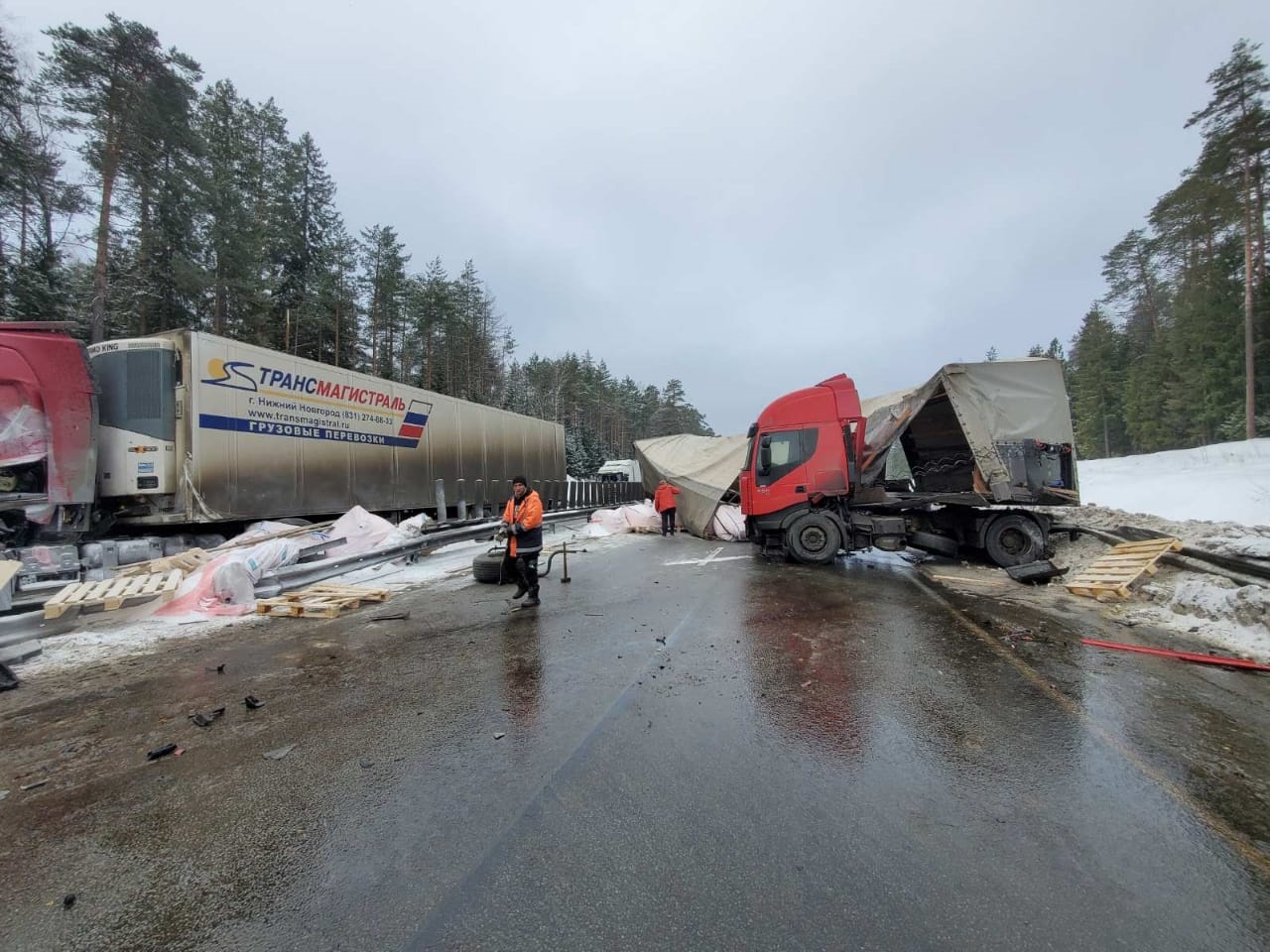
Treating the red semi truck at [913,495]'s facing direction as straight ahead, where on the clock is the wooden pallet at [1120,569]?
The wooden pallet is roughly at 7 o'clock from the red semi truck.

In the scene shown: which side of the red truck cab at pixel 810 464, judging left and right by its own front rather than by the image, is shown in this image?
left

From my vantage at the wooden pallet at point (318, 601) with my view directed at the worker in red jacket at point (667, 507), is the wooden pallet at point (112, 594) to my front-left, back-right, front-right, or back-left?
back-left

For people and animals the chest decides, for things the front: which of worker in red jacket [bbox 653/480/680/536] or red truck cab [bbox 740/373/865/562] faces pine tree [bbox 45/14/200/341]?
the red truck cab

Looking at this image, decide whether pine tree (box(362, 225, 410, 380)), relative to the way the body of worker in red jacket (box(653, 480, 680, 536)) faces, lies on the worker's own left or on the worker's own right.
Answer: on the worker's own left

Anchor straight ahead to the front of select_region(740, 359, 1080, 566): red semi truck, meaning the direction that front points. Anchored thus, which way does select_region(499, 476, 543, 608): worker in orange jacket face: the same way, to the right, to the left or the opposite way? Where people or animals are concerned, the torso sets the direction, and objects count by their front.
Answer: to the left

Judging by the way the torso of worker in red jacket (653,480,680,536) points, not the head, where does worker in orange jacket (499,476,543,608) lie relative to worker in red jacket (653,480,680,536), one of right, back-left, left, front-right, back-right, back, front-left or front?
back

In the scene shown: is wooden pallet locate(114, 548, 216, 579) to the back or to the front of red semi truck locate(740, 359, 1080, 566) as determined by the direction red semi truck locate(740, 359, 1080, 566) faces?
to the front

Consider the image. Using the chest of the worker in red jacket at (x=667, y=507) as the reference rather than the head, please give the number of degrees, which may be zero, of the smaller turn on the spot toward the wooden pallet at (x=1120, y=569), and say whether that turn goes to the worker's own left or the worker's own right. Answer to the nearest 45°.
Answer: approximately 135° to the worker's own right

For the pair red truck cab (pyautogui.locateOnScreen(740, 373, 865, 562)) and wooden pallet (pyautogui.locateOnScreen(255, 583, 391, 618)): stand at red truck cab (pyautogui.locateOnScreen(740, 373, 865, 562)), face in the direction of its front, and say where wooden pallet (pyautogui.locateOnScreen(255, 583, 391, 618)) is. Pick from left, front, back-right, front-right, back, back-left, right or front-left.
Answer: front-left

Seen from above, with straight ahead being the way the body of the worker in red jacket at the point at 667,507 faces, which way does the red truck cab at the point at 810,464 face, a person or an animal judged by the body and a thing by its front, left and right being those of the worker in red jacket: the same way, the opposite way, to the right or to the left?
to the left

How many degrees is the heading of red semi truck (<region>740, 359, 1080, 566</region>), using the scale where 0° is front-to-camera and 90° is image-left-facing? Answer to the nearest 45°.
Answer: approximately 90°

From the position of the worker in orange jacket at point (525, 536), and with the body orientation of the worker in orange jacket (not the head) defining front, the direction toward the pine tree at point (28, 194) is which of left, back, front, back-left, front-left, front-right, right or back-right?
right

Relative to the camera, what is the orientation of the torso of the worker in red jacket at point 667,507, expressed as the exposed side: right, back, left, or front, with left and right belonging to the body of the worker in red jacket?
back

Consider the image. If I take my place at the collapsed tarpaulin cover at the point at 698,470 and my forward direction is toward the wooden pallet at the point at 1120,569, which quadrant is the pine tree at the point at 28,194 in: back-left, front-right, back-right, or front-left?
back-right

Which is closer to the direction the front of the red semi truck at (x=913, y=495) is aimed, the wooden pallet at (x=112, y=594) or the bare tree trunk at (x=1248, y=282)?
the wooden pallet
